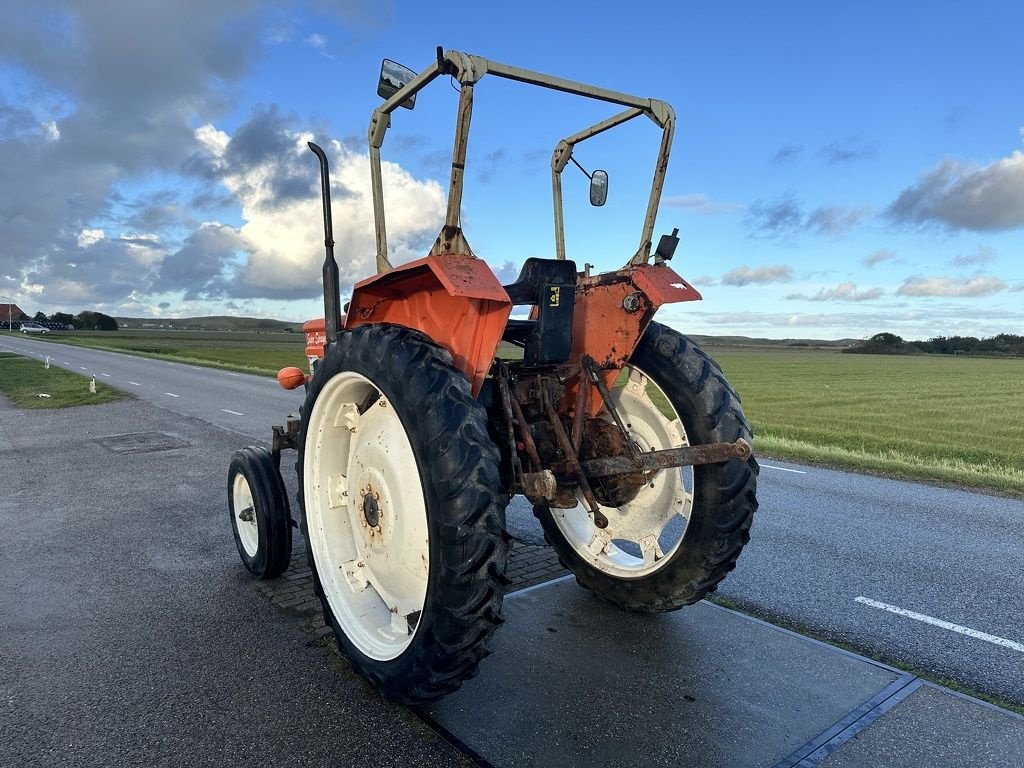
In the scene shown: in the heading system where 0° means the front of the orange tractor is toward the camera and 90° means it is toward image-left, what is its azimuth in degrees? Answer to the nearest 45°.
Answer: approximately 135°
